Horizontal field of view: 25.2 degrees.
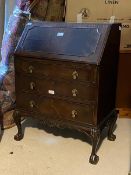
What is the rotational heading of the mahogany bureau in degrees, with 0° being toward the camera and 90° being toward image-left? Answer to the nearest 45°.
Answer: approximately 45°
